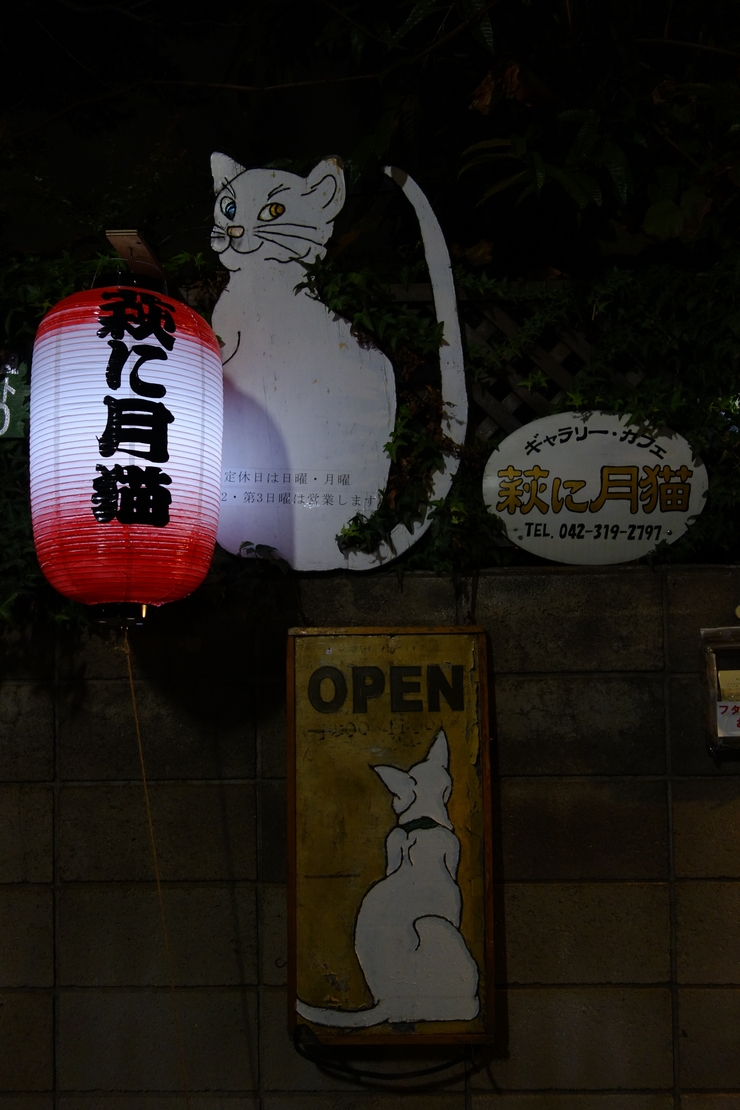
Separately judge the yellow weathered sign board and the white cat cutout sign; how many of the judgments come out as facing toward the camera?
2

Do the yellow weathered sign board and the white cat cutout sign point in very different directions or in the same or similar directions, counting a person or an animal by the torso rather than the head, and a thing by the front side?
same or similar directions

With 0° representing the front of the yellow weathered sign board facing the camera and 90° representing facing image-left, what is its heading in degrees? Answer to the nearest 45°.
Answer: approximately 0°

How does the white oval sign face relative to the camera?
toward the camera

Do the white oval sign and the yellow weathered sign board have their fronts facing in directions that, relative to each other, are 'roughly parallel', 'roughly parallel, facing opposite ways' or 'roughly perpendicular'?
roughly parallel

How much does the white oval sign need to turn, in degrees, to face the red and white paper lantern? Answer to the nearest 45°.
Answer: approximately 45° to its right

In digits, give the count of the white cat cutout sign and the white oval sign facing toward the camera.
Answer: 2

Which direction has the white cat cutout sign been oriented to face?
toward the camera

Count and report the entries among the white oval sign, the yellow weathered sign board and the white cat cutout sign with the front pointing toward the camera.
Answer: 3
